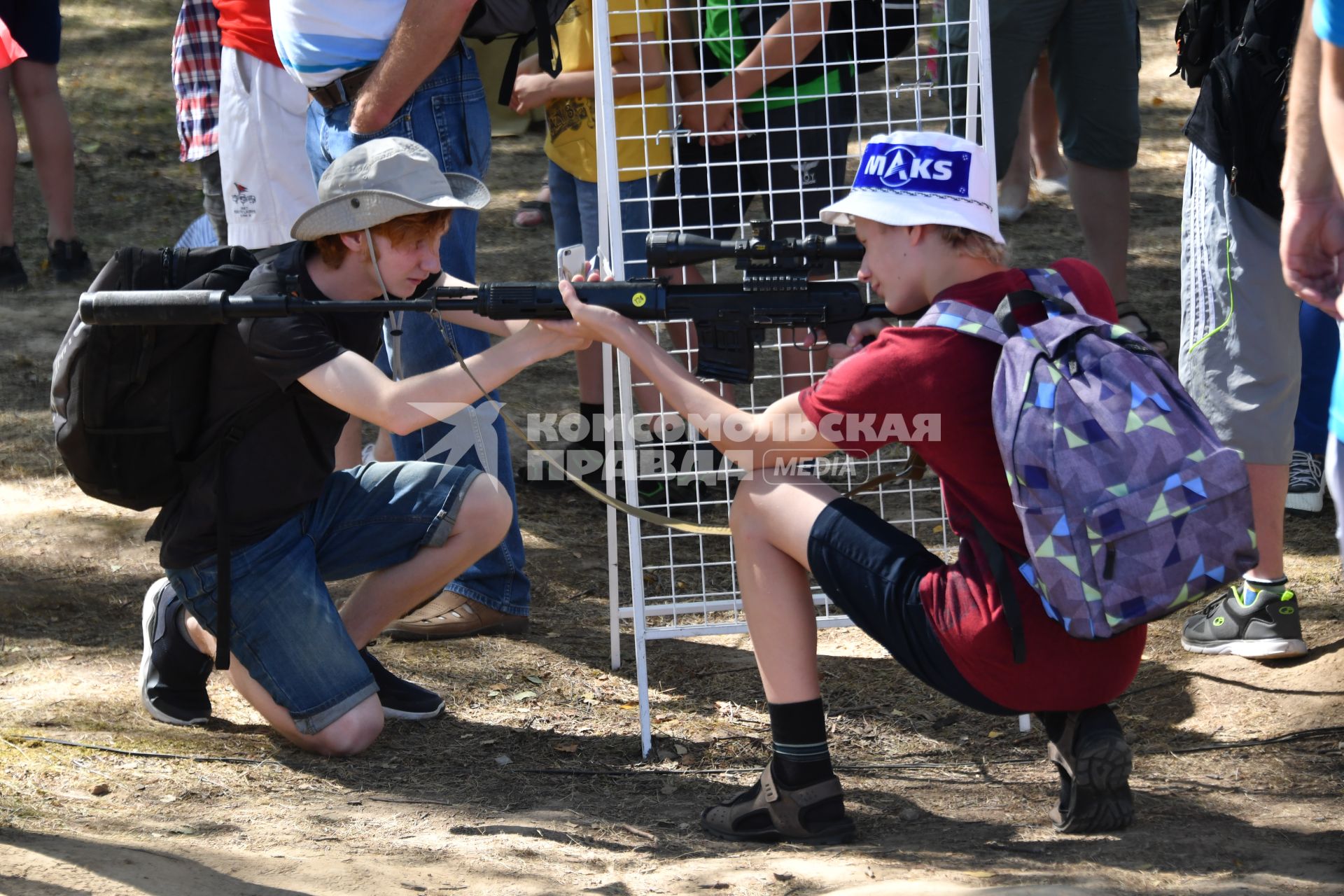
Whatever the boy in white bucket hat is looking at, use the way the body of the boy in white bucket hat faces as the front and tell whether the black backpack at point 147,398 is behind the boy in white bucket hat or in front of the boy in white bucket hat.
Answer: in front

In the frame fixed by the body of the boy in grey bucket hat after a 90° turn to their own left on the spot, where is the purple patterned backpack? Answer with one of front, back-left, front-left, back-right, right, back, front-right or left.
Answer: back-right

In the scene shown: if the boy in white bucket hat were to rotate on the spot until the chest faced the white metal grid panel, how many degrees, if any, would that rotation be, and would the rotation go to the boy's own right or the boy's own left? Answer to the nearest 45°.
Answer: approximately 90° to the boy's own right

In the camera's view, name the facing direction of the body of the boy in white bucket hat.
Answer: to the viewer's left

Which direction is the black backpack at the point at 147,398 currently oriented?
to the viewer's left

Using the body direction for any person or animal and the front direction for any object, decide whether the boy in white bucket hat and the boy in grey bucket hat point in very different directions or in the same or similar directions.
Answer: very different directions

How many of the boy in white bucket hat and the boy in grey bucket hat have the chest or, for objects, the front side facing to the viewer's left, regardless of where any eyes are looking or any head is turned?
1

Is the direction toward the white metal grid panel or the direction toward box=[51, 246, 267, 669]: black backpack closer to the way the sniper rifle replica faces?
the black backpack

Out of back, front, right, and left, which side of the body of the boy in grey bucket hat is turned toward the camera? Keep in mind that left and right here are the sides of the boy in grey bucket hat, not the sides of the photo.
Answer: right

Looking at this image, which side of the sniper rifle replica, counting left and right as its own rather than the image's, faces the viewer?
left

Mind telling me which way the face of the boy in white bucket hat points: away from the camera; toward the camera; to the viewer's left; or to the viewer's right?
to the viewer's left
